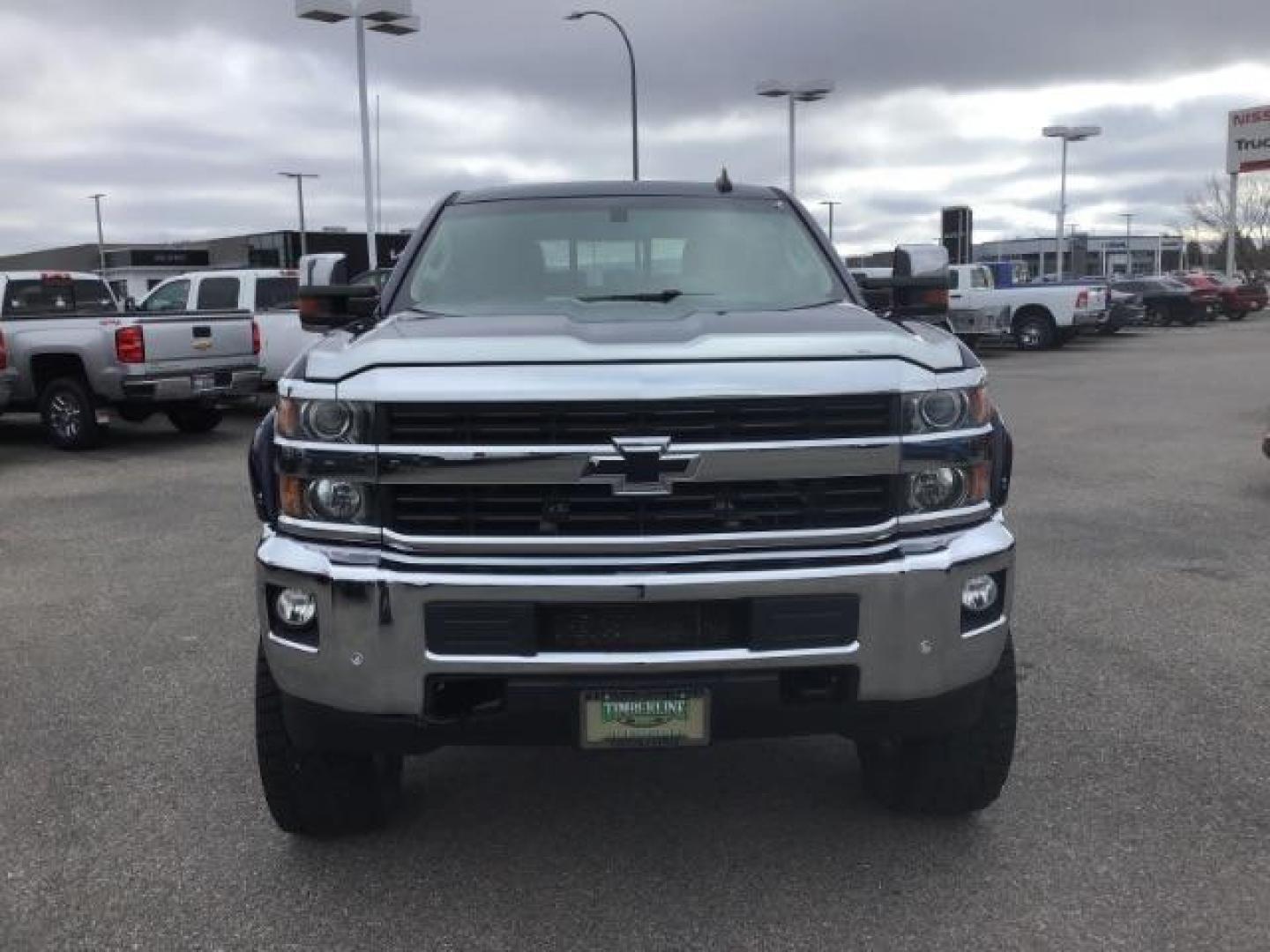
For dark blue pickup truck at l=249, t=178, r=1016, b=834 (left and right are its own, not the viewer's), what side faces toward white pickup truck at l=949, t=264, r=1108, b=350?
back

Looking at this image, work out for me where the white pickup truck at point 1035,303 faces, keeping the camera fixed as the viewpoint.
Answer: facing away from the viewer and to the left of the viewer

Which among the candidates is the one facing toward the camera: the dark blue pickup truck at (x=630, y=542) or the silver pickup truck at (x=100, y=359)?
the dark blue pickup truck at (x=630, y=542)

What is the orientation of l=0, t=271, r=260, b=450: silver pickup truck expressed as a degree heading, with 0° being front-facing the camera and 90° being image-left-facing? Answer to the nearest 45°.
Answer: approximately 135°

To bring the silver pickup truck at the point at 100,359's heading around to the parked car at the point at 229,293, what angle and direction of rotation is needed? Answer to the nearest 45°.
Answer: approximately 90° to its right

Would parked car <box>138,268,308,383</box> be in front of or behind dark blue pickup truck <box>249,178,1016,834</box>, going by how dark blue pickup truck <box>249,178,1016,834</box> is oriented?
behind

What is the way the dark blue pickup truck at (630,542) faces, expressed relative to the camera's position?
facing the viewer

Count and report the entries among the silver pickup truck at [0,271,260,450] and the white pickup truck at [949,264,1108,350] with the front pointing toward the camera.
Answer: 0

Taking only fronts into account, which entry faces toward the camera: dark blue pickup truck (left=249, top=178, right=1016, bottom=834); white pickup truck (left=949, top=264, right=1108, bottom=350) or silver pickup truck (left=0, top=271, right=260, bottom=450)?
dark blue pickup truck (left=249, top=178, right=1016, bottom=834)

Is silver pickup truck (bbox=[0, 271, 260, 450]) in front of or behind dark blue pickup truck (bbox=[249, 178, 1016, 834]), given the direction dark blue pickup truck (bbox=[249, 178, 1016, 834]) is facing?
behind

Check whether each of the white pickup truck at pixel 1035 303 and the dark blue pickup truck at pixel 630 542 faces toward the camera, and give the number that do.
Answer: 1

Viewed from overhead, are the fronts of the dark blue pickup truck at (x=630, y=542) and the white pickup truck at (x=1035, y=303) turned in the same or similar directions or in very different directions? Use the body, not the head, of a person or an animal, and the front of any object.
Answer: very different directions
